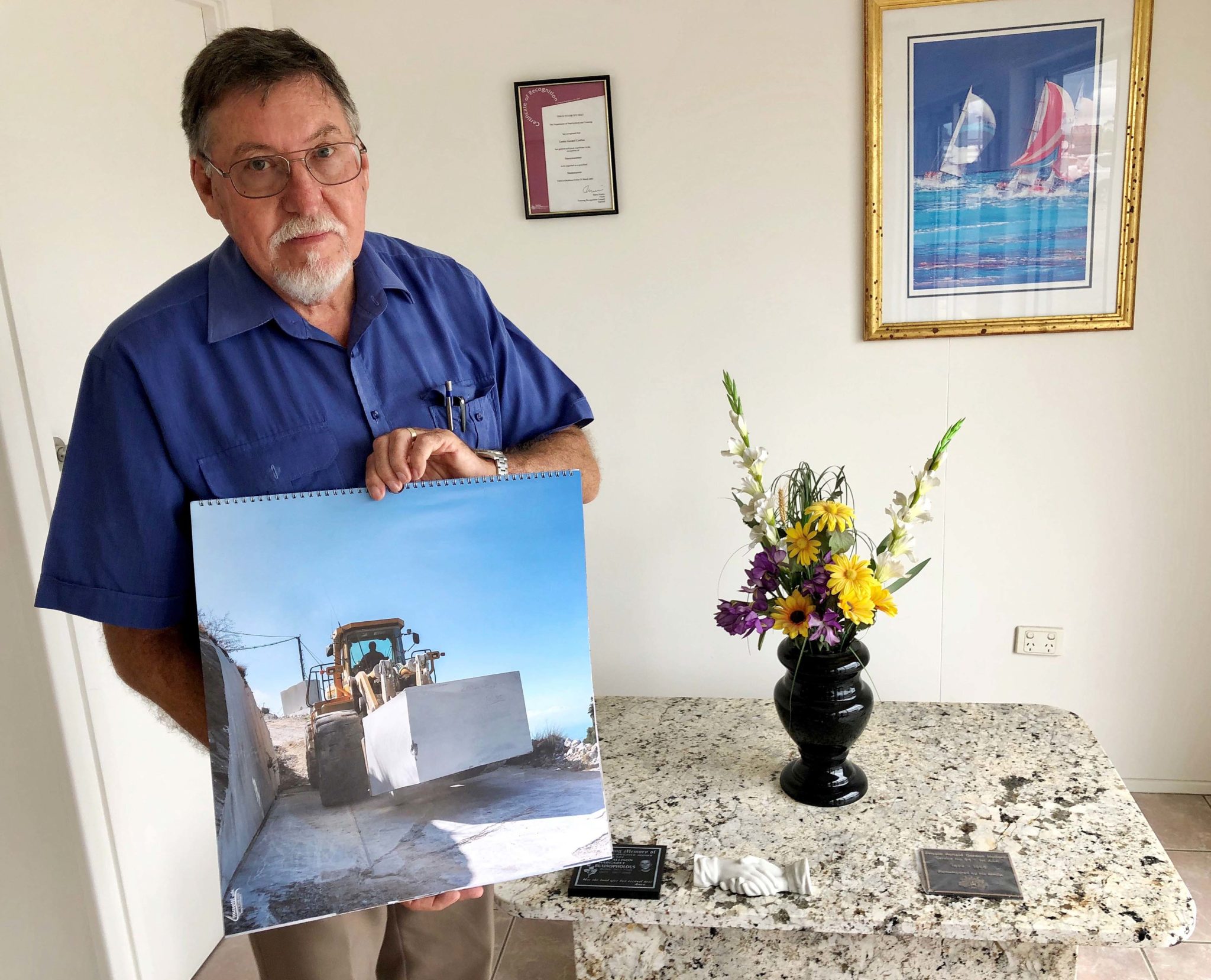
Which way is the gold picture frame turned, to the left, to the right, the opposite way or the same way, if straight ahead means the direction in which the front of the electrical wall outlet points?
the same way

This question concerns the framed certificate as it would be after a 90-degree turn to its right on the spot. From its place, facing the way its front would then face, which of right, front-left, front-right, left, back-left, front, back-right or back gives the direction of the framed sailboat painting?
back

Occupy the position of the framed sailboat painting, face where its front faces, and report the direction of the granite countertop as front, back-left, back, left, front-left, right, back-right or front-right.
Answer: front

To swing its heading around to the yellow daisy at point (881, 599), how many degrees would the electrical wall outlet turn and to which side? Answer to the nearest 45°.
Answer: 0° — it already faces it

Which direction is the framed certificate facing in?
toward the camera

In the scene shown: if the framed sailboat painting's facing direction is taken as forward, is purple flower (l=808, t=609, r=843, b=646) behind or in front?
in front

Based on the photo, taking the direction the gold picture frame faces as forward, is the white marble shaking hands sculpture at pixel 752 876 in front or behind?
in front

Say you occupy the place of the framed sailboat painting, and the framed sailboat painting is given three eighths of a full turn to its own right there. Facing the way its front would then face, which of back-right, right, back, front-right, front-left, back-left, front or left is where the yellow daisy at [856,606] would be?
back-left

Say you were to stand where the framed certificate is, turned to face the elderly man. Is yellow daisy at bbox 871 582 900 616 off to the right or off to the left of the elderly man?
left

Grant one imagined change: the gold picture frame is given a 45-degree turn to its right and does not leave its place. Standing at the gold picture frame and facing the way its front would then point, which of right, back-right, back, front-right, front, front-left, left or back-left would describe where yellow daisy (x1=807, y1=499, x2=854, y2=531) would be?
front-left

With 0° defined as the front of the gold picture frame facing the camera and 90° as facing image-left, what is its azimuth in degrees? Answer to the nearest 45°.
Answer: approximately 0°

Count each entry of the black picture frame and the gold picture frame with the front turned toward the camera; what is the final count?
2

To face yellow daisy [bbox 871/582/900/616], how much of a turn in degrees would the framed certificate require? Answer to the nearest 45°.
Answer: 0° — it already faces it
